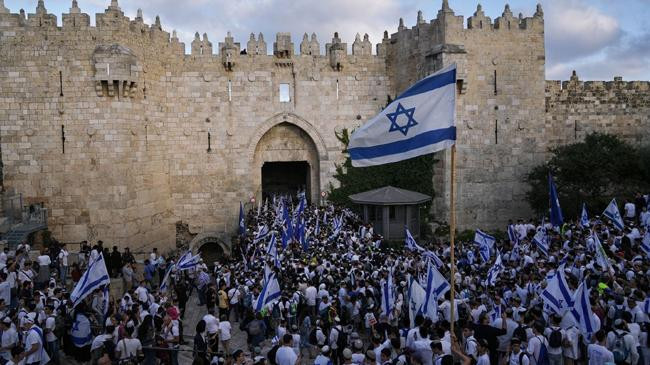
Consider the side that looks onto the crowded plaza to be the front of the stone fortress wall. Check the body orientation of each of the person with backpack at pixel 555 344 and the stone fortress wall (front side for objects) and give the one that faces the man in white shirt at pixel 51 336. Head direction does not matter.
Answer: the stone fortress wall

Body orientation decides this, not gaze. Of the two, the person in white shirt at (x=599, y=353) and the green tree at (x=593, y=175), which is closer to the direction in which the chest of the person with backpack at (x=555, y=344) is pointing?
the green tree

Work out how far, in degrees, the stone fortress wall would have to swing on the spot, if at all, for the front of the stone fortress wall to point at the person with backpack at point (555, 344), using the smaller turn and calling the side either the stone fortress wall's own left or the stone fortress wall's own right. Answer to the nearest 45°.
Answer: approximately 45° to the stone fortress wall's own left

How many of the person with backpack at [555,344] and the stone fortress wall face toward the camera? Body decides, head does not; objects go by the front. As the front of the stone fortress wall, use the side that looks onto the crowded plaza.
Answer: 1

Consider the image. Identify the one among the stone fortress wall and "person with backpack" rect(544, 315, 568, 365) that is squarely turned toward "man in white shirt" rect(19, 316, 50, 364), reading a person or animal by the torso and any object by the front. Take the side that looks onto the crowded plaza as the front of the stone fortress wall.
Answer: the stone fortress wall

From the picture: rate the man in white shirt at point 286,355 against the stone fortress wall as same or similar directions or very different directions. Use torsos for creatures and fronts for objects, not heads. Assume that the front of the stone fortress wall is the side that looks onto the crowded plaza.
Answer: very different directions

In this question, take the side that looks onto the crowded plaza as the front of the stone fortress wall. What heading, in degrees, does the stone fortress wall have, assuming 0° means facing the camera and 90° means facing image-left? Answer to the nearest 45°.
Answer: approximately 0°

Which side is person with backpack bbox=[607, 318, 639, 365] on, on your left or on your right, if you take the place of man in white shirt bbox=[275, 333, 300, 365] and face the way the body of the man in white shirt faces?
on your right

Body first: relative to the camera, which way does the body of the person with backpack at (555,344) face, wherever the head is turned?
away from the camera

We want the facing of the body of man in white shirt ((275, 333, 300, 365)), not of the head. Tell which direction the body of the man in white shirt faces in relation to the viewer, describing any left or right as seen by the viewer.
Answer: facing away from the viewer

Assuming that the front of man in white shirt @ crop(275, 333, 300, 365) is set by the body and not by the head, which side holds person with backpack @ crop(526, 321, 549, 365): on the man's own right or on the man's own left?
on the man's own right

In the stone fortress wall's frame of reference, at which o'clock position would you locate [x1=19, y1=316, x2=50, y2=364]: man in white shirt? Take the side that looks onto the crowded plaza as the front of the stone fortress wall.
The man in white shirt is roughly at 12 o'clock from the stone fortress wall.

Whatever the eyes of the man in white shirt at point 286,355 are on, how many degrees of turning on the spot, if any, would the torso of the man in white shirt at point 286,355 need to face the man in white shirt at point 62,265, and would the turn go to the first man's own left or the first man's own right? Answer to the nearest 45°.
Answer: approximately 45° to the first man's own left
